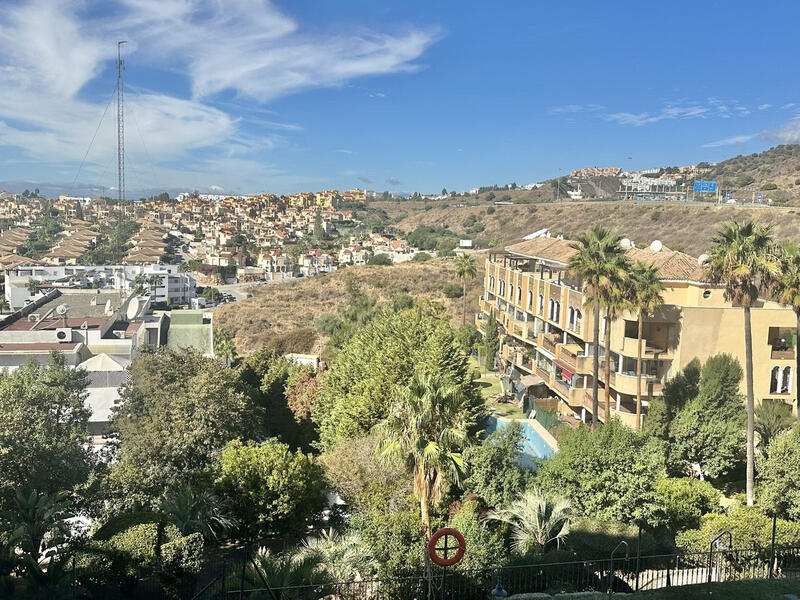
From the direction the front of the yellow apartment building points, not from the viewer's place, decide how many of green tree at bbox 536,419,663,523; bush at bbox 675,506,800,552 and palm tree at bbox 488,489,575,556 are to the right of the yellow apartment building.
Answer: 0

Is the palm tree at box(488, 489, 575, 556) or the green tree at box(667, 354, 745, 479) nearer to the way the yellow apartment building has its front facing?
the palm tree

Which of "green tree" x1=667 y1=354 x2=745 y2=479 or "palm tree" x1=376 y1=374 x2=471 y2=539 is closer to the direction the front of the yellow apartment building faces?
the palm tree

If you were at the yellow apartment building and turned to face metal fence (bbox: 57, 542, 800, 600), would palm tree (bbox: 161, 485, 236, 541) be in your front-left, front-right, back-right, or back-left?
front-right

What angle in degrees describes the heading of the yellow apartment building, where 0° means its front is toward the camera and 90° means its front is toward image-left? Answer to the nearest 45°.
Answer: approximately 45°

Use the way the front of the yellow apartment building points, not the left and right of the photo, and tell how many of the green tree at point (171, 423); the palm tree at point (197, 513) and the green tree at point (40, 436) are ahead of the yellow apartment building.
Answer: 3

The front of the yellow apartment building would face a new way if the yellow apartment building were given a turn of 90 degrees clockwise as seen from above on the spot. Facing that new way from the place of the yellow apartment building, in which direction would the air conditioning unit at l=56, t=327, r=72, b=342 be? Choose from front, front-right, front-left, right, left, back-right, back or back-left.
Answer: front-left

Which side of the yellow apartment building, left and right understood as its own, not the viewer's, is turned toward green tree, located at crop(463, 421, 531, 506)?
front

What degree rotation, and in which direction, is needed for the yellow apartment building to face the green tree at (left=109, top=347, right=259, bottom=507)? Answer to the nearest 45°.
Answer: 0° — it already faces it

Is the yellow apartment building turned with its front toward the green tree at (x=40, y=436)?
yes

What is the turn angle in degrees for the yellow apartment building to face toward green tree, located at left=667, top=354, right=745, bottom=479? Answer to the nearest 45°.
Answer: approximately 90° to its left

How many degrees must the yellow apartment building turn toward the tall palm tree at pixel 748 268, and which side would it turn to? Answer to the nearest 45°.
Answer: approximately 90° to its left

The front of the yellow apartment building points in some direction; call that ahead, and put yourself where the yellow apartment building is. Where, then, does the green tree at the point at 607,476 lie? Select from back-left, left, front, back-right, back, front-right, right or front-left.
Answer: front-left
